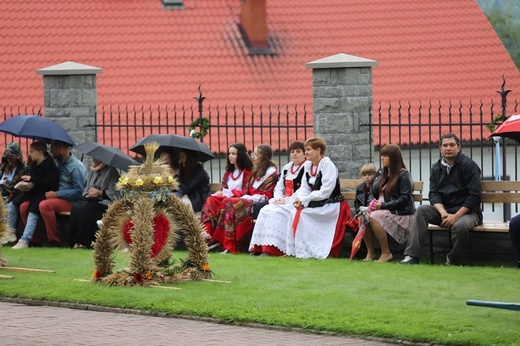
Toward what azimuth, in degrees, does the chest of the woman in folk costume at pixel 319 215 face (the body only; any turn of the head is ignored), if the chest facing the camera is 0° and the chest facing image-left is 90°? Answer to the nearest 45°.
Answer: approximately 45°

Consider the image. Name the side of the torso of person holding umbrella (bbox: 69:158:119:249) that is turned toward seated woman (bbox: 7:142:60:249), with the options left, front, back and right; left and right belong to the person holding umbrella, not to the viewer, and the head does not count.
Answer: right

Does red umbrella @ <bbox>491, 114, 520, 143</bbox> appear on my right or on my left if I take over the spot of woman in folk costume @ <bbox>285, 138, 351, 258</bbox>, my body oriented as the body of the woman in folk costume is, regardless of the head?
on my left

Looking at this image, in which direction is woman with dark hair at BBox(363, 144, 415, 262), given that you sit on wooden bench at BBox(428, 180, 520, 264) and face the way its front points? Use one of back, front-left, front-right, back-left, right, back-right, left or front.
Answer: right

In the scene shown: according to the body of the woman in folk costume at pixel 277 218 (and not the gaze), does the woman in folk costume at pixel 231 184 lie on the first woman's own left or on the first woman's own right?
on the first woman's own right

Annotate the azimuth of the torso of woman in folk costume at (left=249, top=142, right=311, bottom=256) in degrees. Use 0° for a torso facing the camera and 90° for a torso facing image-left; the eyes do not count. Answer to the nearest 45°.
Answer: approximately 45°

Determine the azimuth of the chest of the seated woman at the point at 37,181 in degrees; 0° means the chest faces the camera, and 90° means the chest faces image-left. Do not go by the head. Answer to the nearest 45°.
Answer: approximately 45°

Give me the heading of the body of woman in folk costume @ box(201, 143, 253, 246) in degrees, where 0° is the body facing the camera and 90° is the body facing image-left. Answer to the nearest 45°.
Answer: approximately 45°

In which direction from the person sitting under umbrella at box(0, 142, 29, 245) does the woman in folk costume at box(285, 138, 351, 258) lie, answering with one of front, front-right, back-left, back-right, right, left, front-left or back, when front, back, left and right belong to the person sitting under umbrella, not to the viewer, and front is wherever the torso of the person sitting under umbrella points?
left

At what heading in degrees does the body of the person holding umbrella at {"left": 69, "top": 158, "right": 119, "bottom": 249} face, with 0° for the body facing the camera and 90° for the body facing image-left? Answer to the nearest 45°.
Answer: approximately 45°

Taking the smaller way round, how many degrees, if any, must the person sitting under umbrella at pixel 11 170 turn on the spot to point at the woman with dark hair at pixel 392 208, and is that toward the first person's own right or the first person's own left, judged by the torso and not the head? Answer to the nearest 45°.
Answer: approximately 90° to the first person's own left

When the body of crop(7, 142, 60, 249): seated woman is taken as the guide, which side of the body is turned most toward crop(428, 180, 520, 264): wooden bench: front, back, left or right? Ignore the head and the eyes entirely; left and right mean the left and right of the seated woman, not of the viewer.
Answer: left

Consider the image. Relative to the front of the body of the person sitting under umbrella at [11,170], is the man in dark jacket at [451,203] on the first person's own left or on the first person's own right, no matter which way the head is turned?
on the first person's own left
